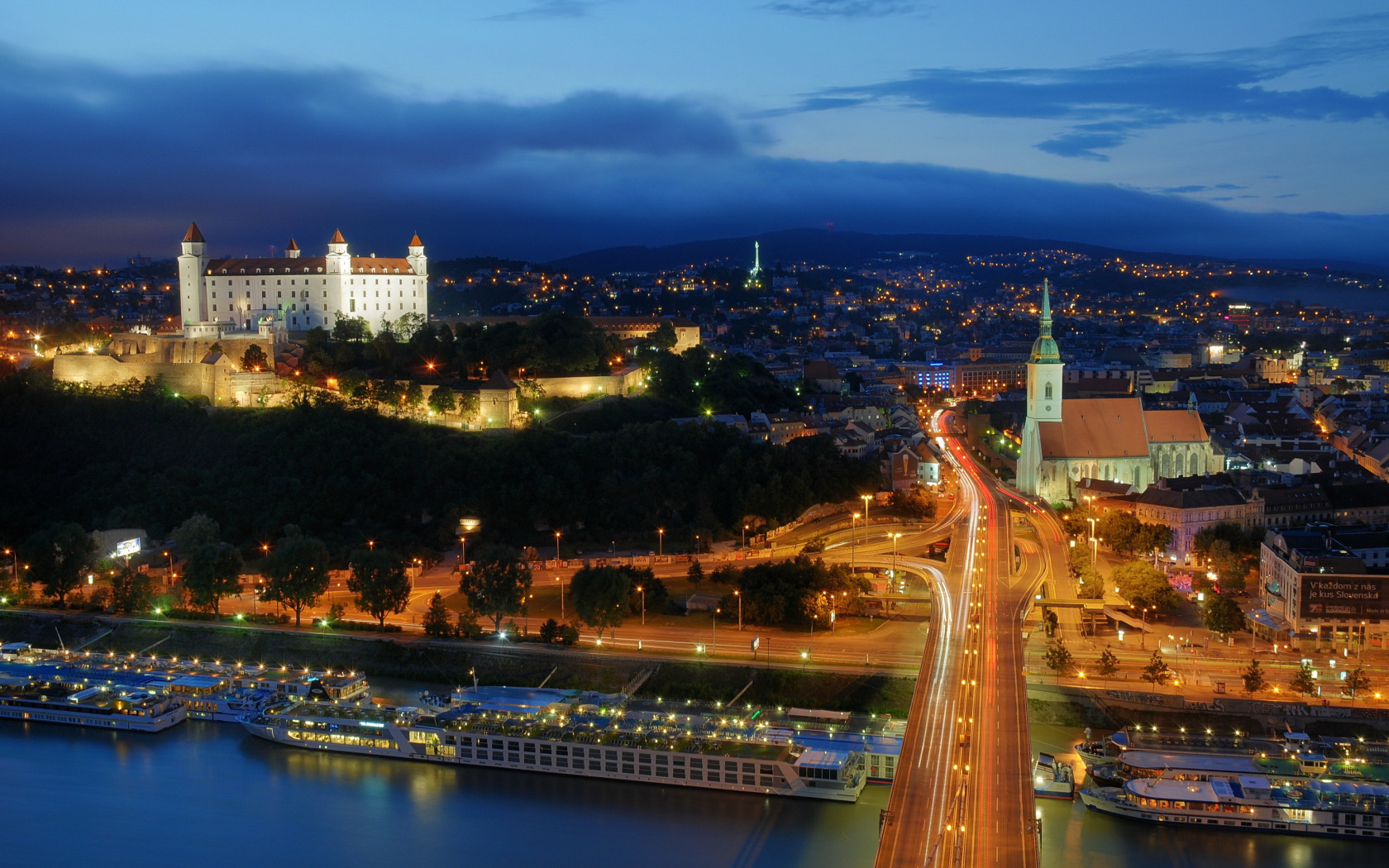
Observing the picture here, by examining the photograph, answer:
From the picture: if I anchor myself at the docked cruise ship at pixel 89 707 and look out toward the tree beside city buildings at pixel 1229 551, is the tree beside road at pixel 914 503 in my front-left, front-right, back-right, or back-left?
front-left

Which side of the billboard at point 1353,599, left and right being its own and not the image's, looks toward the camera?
front

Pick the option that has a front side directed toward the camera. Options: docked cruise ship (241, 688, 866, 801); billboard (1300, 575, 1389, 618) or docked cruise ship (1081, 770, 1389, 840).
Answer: the billboard

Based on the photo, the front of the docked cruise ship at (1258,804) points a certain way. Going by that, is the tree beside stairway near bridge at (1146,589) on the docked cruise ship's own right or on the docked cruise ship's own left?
on the docked cruise ship's own right

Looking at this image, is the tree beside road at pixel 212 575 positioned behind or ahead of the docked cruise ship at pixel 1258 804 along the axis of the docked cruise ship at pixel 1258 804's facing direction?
ahead

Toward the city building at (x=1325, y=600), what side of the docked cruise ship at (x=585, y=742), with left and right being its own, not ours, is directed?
back

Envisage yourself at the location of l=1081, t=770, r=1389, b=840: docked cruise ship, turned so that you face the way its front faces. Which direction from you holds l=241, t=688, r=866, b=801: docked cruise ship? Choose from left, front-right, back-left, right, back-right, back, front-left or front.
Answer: front

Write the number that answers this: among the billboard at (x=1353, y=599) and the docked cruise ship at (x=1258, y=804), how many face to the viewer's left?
1

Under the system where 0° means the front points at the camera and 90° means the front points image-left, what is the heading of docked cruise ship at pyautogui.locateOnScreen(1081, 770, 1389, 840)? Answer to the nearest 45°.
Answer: approximately 90°

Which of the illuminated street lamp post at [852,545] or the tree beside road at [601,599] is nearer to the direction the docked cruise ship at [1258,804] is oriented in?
the tree beside road

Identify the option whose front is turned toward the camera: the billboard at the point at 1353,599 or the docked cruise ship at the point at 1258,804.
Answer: the billboard

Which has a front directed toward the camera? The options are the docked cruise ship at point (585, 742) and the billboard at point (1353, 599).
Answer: the billboard

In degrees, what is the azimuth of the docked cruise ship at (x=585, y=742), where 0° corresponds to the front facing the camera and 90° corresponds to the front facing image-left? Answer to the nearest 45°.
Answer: approximately 90°

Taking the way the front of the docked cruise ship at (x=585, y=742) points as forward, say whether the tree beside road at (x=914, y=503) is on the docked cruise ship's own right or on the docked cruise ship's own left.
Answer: on the docked cruise ship's own right

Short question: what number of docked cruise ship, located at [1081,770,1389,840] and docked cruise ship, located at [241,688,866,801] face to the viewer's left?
2

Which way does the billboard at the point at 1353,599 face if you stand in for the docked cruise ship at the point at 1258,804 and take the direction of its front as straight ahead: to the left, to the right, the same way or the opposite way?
to the left

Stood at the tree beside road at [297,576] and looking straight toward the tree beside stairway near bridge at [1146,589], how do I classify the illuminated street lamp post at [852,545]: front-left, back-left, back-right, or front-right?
front-left

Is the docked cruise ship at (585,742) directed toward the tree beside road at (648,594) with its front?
no

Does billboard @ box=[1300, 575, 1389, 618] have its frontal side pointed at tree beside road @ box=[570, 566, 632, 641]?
no

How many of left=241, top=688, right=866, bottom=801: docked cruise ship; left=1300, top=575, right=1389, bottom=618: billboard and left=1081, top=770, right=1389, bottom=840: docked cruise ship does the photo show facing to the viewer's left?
2

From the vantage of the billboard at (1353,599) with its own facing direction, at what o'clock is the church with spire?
The church with spire is roughly at 5 o'clock from the billboard.
